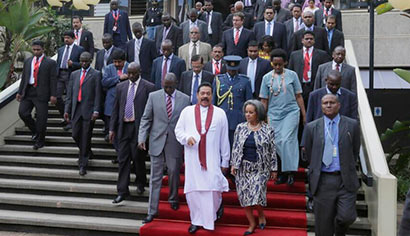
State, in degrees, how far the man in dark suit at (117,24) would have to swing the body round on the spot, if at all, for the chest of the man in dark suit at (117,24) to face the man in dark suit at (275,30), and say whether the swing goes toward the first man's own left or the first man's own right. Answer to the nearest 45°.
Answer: approximately 45° to the first man's own left

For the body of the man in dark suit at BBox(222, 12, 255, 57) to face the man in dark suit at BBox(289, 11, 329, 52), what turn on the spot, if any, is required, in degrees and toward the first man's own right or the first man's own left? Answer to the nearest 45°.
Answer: approximately 90° to the first man's own left

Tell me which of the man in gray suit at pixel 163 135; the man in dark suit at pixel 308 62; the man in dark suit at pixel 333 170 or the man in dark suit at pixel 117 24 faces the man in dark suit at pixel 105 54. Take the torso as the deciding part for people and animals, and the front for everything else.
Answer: the man in dark suit at pixel 117 24

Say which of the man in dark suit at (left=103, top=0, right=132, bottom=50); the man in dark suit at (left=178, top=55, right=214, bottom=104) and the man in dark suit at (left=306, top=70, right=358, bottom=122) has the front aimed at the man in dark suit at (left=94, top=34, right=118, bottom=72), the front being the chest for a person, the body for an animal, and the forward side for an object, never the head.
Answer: the man in dark suit at (left=103, top=0, right=132, bottom=50)

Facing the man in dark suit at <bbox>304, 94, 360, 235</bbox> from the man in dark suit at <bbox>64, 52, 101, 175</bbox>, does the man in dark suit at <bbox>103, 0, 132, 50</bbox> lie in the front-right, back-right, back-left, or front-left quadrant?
back-left
